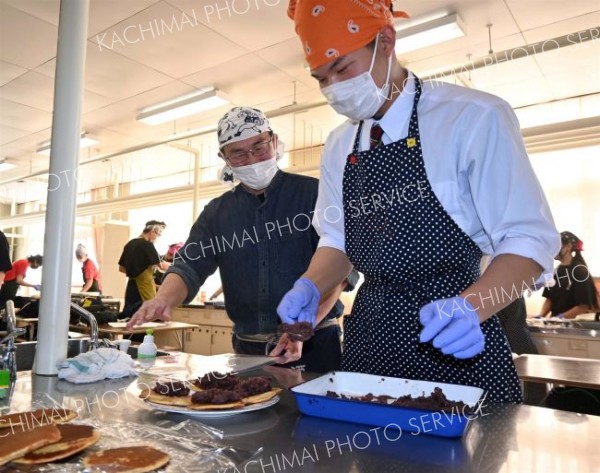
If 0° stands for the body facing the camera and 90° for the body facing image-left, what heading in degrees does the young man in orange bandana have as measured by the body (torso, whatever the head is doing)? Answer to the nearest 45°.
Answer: approximately 45°

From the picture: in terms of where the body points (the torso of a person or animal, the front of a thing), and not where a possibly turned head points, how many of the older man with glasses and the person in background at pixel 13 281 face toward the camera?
1

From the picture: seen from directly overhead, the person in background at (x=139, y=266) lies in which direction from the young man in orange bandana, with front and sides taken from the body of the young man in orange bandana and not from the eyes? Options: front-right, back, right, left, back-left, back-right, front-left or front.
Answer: right

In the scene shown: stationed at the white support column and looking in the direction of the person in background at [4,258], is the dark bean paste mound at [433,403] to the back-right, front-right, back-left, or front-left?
back-right

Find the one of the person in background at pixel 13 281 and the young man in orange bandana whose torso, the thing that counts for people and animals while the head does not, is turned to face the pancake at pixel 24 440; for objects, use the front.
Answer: the young man in orange bandana

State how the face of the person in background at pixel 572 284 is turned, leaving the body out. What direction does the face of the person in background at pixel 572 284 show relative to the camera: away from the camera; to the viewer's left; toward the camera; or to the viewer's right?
to the viewer's left

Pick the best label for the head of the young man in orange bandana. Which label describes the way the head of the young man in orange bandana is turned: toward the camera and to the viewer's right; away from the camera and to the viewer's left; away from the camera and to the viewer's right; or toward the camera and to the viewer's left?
toward the camera and to the viewer's left

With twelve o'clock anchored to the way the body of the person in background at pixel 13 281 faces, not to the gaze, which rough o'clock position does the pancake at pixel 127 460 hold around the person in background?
The pancake is roughly at 3 o'clock from the person in background.

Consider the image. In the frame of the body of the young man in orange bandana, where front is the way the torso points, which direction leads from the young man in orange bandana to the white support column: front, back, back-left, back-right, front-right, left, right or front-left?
front-right

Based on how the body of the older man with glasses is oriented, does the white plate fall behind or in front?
in front

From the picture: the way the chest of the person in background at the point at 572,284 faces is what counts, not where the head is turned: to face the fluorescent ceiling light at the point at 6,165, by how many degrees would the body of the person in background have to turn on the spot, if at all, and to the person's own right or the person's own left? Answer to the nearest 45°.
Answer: approximately 45° to the person's own right

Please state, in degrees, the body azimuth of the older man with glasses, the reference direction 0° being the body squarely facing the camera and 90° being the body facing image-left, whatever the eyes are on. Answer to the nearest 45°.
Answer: approximately 0°

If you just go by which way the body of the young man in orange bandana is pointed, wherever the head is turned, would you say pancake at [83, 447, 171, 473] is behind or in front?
in front

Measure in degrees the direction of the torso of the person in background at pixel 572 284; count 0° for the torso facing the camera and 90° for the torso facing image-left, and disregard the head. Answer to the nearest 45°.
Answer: approximately 45°
